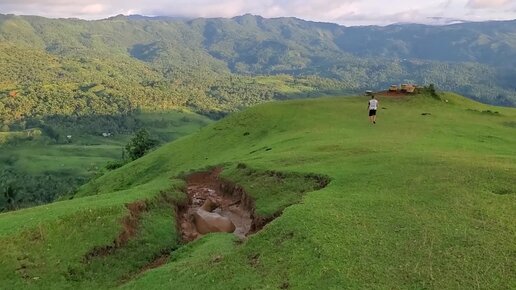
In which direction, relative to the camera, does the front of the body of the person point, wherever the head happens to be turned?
away from the camera
